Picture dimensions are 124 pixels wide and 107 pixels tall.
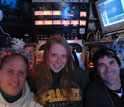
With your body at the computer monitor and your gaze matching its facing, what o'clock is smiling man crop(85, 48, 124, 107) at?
The smiling man is roughly at 12 o'clock from the computer monitor.

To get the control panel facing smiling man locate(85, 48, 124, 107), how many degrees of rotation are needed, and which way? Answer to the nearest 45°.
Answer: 0° — it already faces them

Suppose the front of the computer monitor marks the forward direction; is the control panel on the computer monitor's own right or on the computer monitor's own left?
on the computer monitor's own right

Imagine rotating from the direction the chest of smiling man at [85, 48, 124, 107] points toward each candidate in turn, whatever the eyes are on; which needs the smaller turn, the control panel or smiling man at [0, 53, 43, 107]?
the smiling man

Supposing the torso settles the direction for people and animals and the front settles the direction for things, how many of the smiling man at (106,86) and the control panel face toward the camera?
2

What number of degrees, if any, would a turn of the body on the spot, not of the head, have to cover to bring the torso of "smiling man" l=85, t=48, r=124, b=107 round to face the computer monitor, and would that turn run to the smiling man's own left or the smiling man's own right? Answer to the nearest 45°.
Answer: approximately 180°

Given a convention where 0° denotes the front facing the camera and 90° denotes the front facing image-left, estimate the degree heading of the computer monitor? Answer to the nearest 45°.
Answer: approximately 0°
